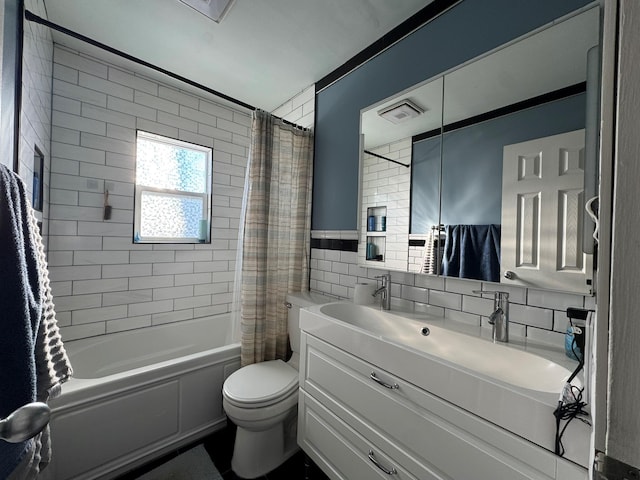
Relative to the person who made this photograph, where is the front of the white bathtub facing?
facing the viewer and to the right of the viewer

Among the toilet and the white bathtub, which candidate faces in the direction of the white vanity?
the white bathtub

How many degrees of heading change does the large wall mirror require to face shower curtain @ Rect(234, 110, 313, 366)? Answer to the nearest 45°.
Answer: approximately 45° to its right

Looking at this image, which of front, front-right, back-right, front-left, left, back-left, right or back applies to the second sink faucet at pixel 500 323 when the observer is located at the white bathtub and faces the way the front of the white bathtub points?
front

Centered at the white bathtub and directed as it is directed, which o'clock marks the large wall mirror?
The large wall mirror is roughly at 12 o'clock from the white bathtub.

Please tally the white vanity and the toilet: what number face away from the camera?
0

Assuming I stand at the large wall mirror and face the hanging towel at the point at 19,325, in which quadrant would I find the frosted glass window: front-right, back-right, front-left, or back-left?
front-right

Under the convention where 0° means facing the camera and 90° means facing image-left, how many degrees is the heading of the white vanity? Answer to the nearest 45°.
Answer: approximately 45°
